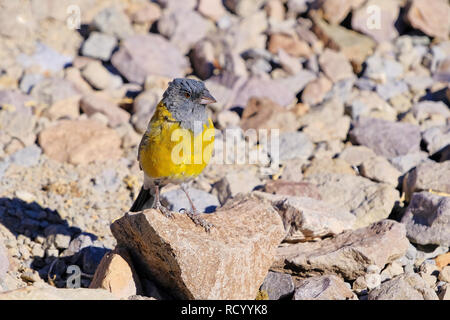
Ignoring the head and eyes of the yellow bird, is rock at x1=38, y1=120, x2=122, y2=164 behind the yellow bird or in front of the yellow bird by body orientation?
behind

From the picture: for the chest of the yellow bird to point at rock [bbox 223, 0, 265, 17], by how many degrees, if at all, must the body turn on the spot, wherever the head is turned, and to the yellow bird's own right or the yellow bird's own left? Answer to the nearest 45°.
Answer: approximately 135° to the yellow bird's own left

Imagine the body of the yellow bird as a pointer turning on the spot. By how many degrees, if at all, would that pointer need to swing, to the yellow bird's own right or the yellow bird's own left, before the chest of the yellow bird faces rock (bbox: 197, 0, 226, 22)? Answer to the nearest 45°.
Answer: approximately 135° to the yellow bird's own left

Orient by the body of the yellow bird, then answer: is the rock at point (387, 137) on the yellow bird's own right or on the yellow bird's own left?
on the yellow bird's own left

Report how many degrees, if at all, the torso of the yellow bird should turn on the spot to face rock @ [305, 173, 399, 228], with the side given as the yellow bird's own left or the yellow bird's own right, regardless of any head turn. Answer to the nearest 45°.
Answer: approximately 90° to the yellow bird's own left

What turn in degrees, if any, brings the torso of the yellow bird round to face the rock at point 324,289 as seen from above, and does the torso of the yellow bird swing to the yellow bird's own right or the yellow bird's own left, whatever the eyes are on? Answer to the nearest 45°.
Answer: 0° — it already faces it

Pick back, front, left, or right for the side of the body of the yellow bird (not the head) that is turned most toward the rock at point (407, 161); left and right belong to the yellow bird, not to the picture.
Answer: left

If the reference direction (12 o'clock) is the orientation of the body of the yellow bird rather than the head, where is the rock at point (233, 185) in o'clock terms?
The rock is roughly at 8 o'clock from the yellow bird.

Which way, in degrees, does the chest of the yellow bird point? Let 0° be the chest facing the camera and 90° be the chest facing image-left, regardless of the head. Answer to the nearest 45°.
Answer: approximately 315°

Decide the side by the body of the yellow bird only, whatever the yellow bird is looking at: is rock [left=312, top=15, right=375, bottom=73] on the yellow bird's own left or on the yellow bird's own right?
on the yellow bird's own left

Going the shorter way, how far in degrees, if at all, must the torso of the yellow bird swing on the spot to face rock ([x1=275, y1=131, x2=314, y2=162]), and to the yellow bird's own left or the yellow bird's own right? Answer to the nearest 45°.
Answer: approximately 90° to the yellow bird's own left

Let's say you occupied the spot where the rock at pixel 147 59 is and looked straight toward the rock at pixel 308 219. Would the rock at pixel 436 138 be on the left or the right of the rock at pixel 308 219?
left

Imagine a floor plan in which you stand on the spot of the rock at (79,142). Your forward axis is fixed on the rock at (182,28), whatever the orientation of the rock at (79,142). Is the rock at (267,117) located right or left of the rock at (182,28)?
right

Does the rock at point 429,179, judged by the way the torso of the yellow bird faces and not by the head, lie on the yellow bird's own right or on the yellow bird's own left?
on the yellow bird's own left
